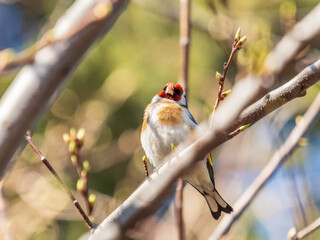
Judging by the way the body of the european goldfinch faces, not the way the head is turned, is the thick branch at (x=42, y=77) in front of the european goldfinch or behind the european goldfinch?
in front

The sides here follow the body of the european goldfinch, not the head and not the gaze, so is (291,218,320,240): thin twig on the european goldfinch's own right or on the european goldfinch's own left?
on the european goldfinch's own left

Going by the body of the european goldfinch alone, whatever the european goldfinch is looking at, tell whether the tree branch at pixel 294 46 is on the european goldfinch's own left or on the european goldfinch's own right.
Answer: on the european goldfinch's own left

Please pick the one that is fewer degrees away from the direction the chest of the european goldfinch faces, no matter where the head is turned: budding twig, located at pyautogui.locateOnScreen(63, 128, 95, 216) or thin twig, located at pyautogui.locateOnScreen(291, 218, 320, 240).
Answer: the budding twig

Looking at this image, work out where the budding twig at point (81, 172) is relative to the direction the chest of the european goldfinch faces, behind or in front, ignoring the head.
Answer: in front

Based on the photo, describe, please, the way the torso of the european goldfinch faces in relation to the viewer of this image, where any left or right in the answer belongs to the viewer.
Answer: facing the viewer and to the left of the viewer

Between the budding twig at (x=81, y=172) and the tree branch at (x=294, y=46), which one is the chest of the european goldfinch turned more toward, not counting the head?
the budding twig
